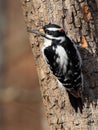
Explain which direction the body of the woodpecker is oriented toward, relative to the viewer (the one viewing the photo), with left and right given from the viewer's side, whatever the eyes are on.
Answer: facing away from the viewer and to the left of the viewer
